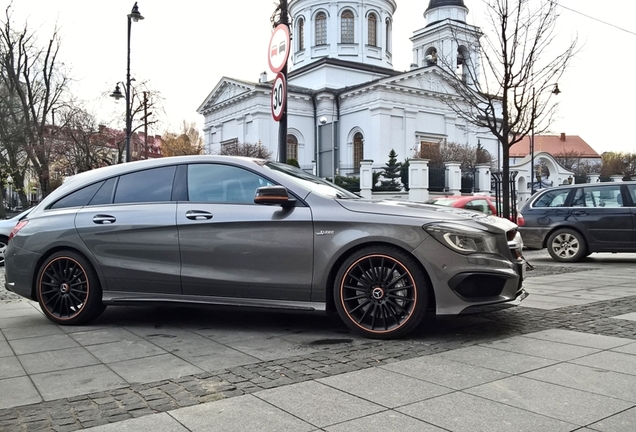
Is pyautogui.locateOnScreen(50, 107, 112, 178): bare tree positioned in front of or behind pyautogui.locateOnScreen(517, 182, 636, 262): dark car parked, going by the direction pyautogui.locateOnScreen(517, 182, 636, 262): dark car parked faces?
behind

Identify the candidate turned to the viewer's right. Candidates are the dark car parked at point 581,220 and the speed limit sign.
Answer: the dark car parked

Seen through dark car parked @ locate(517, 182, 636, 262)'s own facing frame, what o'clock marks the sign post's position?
The sign post is roughly at 4 o'clock from the dark car parked.

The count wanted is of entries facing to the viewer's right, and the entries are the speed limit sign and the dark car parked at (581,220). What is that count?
1

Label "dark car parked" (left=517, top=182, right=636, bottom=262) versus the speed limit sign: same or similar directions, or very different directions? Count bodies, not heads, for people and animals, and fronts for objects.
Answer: very different directions

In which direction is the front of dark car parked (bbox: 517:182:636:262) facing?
to the viewer's right

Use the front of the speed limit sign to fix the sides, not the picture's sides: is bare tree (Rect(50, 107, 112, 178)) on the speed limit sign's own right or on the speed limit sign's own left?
on the speed limit sign's own right
